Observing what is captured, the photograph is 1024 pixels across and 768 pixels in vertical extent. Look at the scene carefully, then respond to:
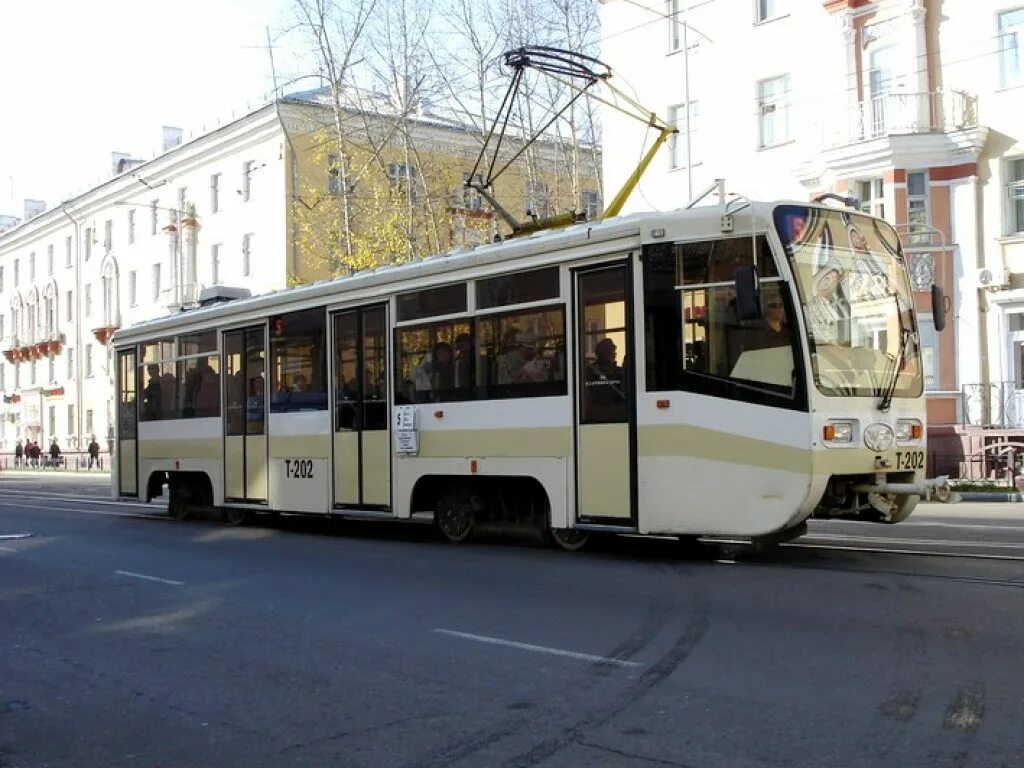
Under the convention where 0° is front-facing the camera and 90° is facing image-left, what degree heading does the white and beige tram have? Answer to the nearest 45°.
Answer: approximately 315°

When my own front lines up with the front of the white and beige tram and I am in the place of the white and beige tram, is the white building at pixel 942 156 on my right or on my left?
on my left

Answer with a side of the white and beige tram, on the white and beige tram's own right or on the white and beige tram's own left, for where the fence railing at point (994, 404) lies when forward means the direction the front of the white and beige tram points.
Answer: on the white and beige tram's own left
